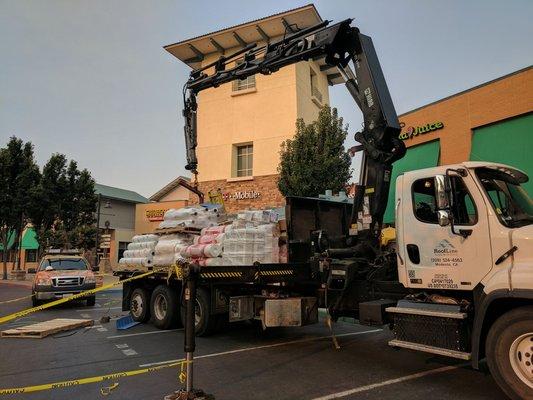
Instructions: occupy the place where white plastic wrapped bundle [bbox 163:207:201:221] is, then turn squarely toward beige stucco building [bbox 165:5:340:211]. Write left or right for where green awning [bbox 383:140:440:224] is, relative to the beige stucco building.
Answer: right

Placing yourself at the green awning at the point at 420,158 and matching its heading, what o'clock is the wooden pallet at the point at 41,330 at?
The wooden pallet is roughly at 12 o'clock from the green awning.

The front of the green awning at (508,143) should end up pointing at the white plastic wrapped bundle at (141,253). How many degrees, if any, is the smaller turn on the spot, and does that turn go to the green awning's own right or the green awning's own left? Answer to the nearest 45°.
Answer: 0° — it already faces it

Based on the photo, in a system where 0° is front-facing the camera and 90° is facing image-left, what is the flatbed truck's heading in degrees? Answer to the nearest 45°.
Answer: approximately 315°

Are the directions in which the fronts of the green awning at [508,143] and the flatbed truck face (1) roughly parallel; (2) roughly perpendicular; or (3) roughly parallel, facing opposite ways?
roughly perpendicular

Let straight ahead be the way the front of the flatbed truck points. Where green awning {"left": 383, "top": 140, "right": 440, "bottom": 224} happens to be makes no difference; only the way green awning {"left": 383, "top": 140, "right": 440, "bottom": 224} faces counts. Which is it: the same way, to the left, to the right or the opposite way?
to the right
